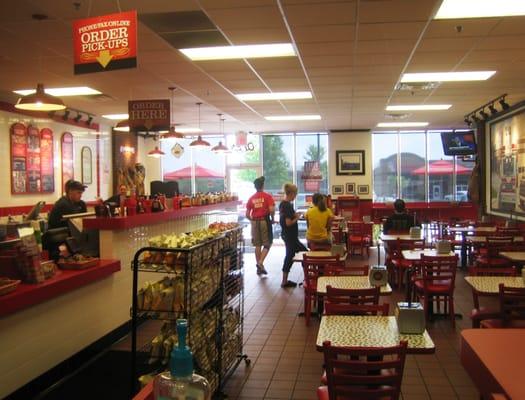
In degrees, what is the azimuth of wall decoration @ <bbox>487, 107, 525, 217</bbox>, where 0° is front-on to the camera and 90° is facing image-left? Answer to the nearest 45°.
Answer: approximately 45°

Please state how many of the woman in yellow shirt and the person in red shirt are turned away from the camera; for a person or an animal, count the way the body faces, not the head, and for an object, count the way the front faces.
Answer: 2

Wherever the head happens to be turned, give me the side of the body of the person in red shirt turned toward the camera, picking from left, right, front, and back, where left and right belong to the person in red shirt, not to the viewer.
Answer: back

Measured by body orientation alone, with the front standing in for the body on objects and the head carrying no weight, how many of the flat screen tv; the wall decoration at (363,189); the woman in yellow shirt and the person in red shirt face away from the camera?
2

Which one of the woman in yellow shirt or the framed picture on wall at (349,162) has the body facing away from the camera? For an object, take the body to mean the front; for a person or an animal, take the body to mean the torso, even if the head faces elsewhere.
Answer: the woman in yellow shirt

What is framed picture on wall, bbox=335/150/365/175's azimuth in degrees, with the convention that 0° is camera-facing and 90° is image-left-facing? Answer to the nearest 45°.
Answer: approximately 0°

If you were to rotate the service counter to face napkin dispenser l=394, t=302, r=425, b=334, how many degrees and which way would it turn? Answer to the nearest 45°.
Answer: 0° — it already faces it

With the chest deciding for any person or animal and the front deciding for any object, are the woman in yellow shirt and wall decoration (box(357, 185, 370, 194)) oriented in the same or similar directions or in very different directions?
very different directions

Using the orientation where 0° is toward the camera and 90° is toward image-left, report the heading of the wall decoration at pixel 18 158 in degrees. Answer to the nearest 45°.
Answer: approximately 315°
